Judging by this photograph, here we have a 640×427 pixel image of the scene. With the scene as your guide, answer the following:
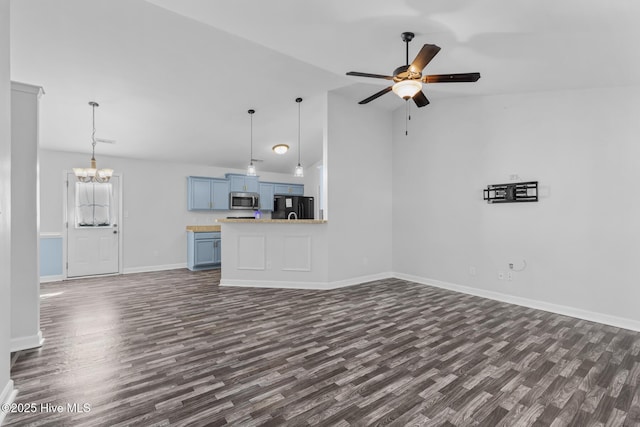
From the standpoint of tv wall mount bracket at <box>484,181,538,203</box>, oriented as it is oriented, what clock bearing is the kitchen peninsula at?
The kitchen peninsula is roughly at 1 o'clock from the tv wall mount bracket.

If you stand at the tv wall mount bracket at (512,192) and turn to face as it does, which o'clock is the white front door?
The white front door is roughly at 1 o'clock from the tv wall mount bracket.

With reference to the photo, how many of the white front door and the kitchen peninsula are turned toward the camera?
2

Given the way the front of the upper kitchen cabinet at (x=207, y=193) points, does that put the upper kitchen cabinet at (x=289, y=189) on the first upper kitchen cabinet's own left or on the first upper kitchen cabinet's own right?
on the first upper kitchen cabinet's own left

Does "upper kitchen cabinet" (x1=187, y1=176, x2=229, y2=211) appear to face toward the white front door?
no

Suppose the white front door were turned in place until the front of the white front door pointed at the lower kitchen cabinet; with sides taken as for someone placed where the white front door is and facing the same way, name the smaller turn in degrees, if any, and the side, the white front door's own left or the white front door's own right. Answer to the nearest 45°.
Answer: approximately 90° to the white front door's own left

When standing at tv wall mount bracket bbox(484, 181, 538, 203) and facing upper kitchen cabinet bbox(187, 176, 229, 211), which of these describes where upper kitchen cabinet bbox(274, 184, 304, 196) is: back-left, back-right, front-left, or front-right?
front-right

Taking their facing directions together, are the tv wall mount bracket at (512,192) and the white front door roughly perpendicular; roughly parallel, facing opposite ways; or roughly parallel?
roughly perpendicular

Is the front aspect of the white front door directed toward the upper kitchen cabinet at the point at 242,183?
no

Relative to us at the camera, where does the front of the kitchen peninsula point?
facing the viewer

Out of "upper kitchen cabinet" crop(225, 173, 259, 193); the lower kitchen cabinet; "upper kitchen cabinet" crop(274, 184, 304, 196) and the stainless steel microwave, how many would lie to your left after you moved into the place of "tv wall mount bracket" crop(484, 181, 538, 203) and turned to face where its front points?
0

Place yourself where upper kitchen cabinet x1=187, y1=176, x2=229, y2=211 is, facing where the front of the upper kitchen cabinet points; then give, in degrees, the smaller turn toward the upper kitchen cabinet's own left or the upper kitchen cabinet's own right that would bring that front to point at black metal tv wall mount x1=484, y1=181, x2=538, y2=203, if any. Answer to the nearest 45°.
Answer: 0° — it already faces it

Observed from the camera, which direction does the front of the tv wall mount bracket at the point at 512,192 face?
facing the viewer and to the left of the viewer

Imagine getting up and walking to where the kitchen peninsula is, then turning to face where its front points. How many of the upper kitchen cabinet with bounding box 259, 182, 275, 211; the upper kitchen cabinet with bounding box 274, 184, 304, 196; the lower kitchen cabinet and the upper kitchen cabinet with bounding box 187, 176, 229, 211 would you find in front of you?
0

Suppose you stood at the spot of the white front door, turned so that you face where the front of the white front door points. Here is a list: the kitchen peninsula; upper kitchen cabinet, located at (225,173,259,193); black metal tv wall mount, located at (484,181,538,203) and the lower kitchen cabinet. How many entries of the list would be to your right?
0

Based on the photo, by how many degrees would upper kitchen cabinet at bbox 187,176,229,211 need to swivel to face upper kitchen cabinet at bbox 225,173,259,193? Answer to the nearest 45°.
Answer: approximately 45° to its left

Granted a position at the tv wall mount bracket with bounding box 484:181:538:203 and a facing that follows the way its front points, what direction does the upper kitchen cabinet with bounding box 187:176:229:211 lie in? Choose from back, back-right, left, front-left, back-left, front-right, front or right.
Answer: front-right

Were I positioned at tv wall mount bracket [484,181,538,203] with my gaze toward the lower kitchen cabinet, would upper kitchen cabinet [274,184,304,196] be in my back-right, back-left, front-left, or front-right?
front-right

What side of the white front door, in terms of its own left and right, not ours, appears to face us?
front

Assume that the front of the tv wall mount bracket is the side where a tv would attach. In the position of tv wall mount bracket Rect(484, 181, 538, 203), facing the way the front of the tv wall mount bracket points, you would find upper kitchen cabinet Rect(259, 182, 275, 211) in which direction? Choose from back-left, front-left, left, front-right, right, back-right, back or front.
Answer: front-right

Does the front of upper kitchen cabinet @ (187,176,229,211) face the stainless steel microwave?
no
